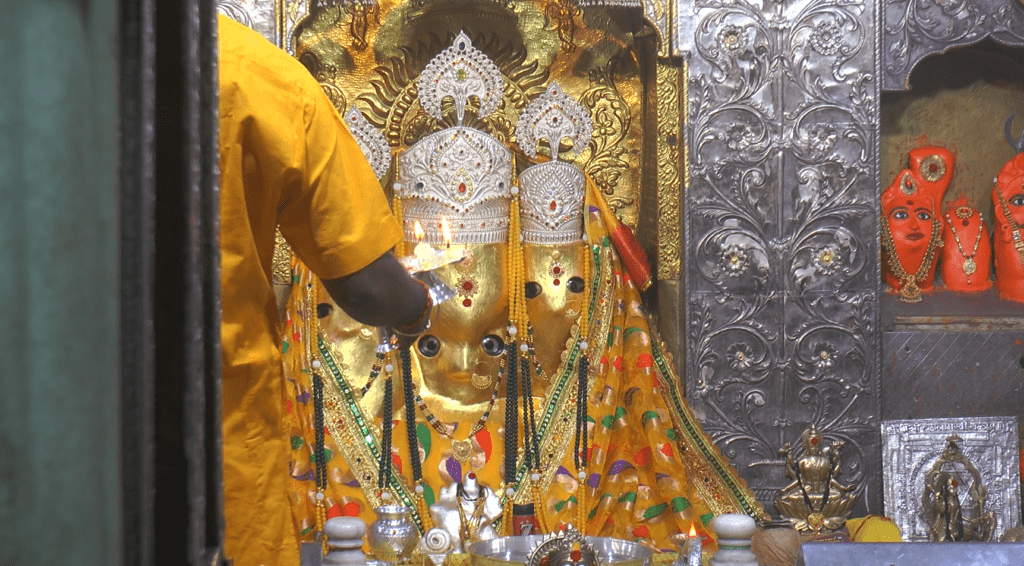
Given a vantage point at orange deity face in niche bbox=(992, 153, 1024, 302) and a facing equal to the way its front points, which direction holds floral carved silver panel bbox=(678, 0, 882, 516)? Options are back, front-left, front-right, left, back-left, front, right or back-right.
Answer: front-right

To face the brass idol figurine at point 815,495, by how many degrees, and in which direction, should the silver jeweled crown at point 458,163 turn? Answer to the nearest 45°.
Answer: approximately 45° to its left

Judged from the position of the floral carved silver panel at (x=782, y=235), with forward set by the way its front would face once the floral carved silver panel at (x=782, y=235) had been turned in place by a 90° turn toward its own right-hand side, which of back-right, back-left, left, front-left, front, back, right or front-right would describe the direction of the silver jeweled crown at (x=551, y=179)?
front

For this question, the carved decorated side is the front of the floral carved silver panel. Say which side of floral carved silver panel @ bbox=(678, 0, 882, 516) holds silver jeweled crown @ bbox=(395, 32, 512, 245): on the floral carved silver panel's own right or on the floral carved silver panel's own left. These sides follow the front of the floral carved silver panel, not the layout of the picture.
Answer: on the floral carved silver panel's own right

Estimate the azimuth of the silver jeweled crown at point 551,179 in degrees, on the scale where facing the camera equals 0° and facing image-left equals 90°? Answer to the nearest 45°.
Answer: approximately 0°

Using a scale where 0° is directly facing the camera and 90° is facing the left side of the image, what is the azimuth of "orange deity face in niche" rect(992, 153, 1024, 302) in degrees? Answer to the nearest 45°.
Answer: approximately 0°

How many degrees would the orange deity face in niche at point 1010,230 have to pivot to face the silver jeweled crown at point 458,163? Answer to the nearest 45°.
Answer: approximately 45° to its right
